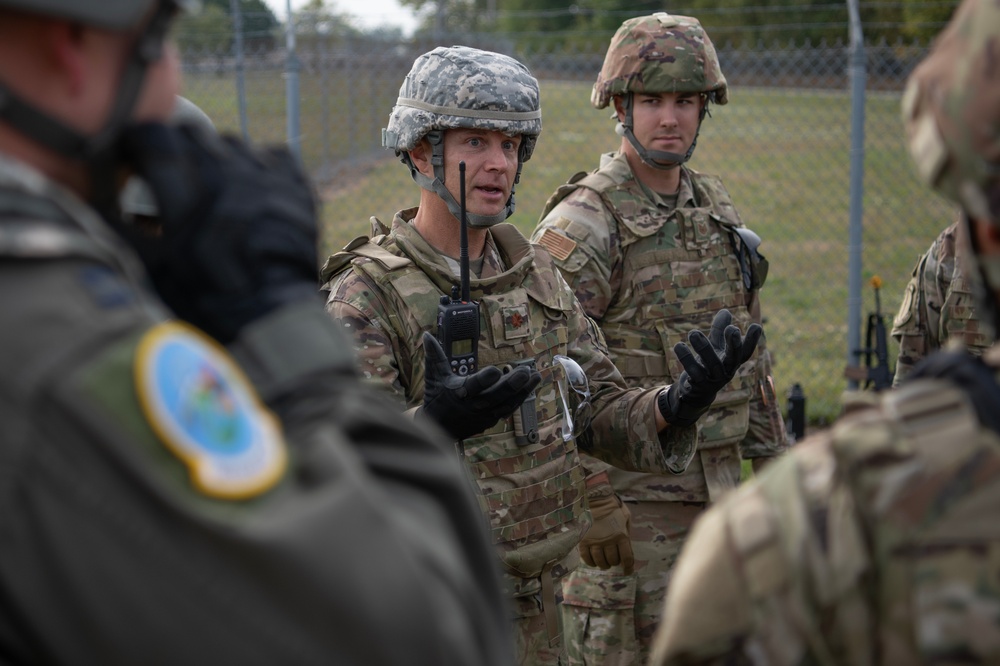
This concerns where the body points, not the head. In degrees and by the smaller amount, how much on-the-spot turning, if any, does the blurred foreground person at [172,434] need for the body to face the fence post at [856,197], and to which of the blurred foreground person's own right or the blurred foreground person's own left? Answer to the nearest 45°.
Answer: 0° — they already face it

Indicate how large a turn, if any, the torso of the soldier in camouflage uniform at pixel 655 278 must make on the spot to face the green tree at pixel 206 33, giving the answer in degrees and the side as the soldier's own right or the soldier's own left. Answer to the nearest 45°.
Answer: approximately 180°

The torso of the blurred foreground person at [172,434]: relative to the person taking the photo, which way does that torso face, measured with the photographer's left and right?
facing away from the viewer and to the right of the viewer

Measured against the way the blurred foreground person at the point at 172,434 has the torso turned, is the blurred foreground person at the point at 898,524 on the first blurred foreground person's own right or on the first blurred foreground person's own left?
on the first blurred foreground person's own right

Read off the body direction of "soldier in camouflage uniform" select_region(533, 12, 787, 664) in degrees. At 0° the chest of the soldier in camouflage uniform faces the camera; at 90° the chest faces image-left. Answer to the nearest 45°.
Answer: approximately 315°

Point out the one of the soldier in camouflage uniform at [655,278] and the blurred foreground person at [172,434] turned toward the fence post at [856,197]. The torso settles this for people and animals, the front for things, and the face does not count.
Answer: the blurred foreground person

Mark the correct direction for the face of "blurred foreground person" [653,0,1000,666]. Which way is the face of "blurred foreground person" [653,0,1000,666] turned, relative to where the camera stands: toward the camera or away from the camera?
away from the camera

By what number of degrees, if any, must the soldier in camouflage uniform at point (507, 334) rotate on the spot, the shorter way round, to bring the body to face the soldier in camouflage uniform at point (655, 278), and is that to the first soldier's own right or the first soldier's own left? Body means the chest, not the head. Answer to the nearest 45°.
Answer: approximately 90° to the first soldier's own left

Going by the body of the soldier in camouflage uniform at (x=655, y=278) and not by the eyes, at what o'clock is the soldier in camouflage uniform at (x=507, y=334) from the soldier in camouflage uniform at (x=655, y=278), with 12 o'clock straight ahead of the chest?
the soldier in camouflage uniform at (x=507, y=334) is roughly at 2 o'clock from the soldier in camouflage uniform at (x=655, y=278).

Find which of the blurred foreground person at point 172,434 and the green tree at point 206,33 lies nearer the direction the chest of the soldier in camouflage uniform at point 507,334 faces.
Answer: the blurred foreground person

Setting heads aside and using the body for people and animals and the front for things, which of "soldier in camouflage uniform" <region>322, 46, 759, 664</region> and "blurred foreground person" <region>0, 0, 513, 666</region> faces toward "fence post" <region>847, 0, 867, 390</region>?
the blurred foreground person

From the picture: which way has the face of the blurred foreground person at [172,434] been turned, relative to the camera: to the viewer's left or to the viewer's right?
to the viewer's right

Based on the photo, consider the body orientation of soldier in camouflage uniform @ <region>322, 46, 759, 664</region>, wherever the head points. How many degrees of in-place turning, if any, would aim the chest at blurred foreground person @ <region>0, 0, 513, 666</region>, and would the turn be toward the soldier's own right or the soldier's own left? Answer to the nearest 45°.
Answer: approximately 45° to the soldier's own right
